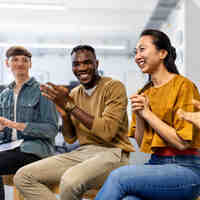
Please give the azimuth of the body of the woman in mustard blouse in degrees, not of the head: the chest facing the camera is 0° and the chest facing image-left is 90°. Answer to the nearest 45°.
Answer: approximately 45°

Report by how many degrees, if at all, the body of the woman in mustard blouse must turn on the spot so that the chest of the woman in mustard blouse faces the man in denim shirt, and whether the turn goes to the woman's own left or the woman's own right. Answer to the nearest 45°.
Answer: approximately 90° to the woman's own right

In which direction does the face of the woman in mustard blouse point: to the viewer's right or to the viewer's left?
to the viewer's left

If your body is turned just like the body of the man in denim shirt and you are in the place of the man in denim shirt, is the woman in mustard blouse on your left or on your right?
on your left
